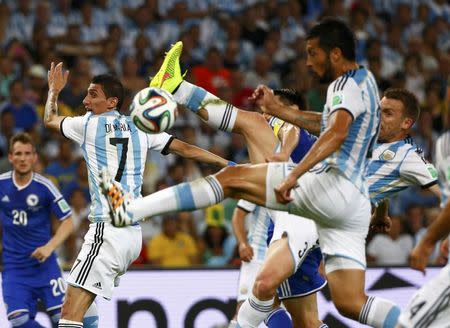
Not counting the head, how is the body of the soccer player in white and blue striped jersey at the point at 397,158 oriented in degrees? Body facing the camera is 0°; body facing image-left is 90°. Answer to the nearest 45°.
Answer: approximately 45°

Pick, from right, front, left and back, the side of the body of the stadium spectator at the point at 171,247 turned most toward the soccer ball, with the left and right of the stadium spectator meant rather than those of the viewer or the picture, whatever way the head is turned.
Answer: front

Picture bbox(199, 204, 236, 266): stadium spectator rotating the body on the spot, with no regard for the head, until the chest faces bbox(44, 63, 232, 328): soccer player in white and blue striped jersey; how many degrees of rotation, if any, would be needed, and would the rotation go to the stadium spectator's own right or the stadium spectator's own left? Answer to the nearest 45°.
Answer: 0° — they already face them

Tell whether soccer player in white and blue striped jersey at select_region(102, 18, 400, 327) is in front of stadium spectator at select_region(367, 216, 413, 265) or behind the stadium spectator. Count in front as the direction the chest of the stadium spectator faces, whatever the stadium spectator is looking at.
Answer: in front

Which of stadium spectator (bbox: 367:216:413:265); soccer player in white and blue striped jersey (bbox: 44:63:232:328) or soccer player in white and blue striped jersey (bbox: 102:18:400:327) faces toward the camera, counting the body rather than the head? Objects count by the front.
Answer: the stadium spectator

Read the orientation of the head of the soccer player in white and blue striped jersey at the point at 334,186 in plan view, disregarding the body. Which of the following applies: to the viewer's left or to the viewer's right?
to the viewer's left

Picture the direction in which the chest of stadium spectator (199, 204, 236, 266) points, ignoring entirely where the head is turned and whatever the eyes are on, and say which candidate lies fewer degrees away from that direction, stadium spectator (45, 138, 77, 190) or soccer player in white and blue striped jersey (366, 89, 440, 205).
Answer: the soccer player in white and blue striped jersey
